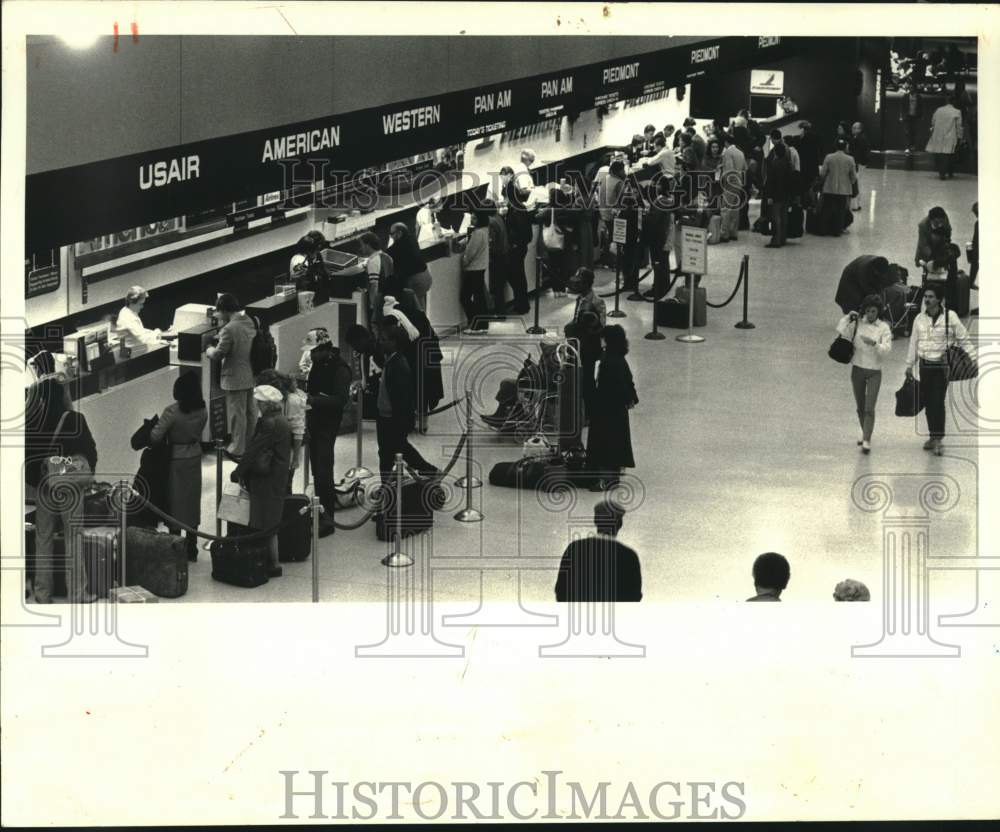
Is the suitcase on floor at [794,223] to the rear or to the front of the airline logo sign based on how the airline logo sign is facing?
to the front

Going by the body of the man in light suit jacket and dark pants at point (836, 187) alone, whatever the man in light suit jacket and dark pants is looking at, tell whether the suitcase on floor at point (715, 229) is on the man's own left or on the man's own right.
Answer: on the man's own left

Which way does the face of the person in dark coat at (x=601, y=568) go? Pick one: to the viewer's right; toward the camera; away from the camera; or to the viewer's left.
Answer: away from the camera

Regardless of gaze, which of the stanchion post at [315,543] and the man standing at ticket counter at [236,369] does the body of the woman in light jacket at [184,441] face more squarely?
the man standing at ticket counter

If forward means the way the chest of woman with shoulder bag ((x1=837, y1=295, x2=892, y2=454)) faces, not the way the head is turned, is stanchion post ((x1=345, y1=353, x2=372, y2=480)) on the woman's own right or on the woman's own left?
on the woman's own right

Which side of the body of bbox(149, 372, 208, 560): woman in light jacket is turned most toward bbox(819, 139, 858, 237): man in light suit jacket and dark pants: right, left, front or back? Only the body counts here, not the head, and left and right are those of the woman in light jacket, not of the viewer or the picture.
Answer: right

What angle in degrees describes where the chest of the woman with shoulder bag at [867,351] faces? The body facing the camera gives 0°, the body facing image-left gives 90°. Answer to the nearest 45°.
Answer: approximately 0°

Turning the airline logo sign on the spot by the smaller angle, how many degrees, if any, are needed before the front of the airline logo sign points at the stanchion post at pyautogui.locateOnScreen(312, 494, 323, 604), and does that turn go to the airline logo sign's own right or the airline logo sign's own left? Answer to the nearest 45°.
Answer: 0° — it already faces it

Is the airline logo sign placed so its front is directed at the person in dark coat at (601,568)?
yes

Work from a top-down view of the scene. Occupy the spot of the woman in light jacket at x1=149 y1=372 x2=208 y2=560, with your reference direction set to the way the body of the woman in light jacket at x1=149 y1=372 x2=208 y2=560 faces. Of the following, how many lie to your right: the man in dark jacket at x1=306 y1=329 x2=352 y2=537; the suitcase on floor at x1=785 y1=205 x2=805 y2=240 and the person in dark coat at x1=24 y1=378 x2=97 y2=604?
2

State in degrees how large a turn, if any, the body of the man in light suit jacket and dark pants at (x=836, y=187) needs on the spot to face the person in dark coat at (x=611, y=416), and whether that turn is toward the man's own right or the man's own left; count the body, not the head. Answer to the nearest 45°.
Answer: approximately 180°

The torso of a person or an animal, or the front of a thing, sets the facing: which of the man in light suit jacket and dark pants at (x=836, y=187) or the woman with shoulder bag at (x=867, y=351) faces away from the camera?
the man in light suit jacket and dark pants

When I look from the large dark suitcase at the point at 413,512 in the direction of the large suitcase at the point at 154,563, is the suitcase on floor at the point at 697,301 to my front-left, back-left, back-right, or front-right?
back-right
